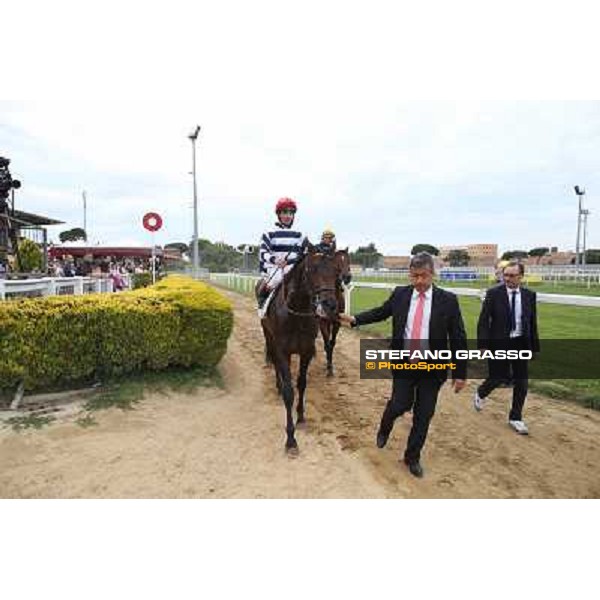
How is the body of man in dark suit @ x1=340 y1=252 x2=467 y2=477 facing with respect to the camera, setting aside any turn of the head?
toward the camera

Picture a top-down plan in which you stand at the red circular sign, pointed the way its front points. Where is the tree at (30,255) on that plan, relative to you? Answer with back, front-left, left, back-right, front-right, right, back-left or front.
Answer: back-right

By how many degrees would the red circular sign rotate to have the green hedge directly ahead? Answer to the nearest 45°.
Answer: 0° — it already faces it

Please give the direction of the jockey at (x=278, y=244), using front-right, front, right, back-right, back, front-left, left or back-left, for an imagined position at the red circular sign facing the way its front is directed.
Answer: front

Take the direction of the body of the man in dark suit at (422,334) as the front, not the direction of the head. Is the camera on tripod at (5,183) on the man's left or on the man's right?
on the man's right

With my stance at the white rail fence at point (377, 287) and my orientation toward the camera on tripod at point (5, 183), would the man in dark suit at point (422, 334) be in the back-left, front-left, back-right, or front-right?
front-left

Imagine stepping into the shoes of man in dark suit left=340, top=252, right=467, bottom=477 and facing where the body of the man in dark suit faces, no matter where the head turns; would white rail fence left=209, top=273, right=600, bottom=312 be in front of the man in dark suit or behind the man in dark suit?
behind

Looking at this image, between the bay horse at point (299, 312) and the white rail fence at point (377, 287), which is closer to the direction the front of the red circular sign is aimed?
the bay horse

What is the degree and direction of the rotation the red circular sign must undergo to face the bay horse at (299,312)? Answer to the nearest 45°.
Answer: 0° — it already faces it

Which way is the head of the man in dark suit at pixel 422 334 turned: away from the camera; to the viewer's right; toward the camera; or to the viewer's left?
toward the camera

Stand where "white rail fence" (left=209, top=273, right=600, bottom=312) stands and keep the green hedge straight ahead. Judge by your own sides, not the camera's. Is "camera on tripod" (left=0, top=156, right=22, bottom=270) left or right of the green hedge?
right

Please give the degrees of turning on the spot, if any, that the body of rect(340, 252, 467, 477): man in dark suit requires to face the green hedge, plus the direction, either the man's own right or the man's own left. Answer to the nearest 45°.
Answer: approximately 90° to the man's own right

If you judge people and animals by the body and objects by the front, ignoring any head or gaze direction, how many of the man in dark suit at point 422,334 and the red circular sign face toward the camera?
2
